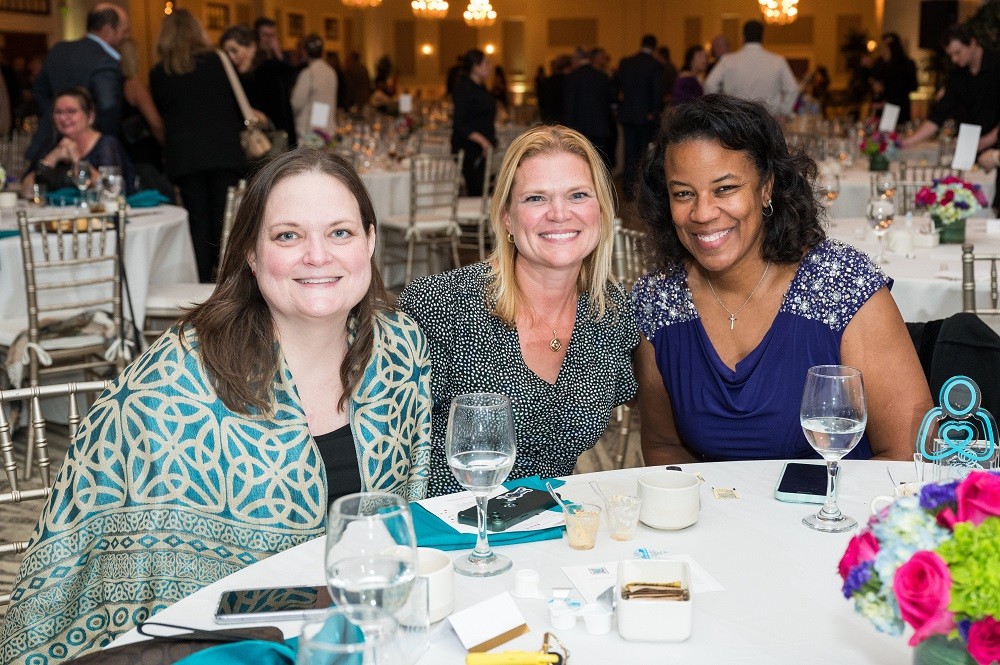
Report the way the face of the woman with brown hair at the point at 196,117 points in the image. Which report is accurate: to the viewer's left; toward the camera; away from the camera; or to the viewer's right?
away from the camera

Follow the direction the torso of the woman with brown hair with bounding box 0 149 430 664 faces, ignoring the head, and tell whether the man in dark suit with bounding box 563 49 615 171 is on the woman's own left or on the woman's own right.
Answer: on the woman's own left

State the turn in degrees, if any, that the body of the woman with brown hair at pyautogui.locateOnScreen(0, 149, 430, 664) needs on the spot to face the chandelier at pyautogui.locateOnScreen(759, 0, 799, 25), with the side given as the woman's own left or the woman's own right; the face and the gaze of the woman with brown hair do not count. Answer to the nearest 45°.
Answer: approximately 90° to the woman's own left

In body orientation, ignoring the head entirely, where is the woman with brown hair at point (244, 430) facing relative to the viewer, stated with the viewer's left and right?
facing the viewer and to the right of the viewer

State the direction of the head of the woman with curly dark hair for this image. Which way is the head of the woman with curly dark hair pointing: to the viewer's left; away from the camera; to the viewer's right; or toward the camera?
toward the camera

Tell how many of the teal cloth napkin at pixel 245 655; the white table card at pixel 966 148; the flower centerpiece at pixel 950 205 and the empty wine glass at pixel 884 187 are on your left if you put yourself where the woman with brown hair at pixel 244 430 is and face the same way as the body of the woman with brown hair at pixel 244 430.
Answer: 3

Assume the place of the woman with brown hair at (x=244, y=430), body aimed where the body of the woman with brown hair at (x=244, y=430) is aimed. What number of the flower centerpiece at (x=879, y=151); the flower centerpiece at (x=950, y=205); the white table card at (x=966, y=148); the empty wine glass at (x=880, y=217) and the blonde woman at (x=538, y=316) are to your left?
5

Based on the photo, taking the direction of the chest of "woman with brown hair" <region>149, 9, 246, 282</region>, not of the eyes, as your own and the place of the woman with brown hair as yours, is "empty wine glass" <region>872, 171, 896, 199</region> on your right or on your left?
on your right

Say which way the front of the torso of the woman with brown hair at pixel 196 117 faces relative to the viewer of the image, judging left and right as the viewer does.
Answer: facing away from the viewer

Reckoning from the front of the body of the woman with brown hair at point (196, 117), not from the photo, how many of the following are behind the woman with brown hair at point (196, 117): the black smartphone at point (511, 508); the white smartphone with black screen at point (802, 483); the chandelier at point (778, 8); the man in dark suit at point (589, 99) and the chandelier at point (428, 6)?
2

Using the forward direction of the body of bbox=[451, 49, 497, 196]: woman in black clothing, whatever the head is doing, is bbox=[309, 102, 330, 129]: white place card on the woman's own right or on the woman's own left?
on the woman's own right
